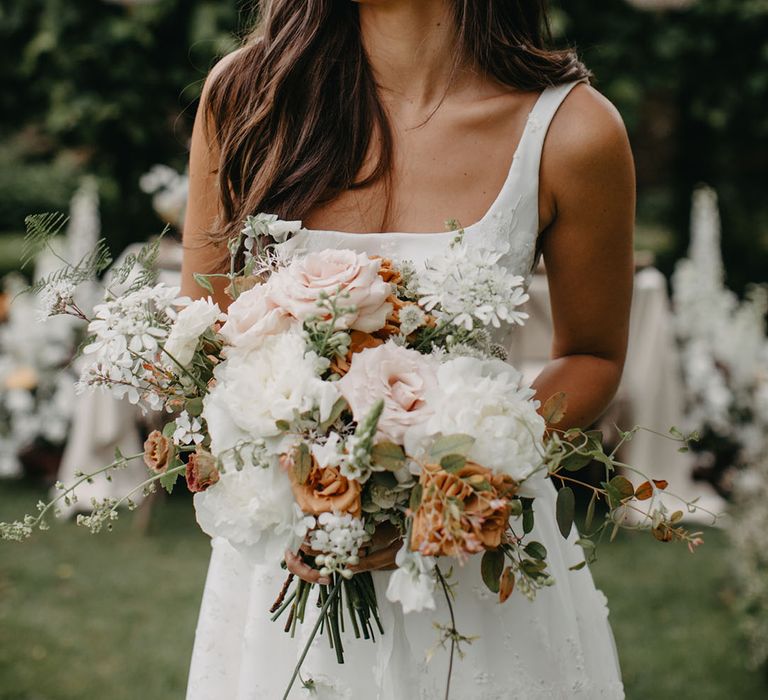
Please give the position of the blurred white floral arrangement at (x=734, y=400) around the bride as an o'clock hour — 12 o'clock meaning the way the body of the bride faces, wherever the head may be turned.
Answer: The blurred white floral arrangement is roughly at 7 o'clock from the bride.

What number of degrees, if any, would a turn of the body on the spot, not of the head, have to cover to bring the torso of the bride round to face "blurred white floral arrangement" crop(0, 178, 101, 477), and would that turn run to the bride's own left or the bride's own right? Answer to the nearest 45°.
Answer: approximately 135° to the bride's own right

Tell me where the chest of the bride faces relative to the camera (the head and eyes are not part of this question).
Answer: toward the camera
